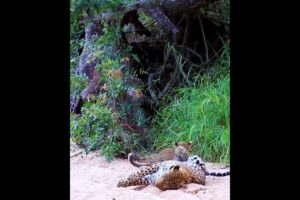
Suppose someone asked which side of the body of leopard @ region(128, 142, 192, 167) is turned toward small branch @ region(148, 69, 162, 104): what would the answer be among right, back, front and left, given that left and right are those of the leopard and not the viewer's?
left

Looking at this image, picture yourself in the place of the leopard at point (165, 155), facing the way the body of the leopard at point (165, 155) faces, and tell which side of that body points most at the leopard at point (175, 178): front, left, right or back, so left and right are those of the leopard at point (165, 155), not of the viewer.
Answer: right

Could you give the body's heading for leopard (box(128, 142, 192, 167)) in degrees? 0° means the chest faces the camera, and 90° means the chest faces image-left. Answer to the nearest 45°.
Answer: approximately 270°

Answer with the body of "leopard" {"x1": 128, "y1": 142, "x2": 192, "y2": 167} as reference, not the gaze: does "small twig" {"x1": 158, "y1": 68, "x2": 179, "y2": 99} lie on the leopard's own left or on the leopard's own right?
on the leopard's own left

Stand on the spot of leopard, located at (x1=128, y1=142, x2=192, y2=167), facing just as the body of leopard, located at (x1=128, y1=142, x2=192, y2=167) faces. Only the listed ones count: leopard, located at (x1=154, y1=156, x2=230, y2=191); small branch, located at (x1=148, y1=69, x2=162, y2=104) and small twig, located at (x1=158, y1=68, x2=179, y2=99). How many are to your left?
2
